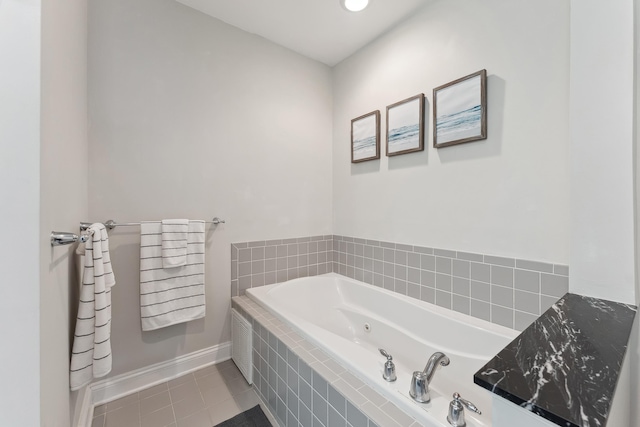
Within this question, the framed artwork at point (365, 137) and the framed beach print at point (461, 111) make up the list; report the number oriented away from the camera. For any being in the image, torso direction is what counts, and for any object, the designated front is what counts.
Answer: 0

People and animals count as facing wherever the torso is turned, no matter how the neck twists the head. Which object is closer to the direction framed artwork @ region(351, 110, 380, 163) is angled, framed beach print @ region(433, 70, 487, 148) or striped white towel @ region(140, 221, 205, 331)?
the striped white towel

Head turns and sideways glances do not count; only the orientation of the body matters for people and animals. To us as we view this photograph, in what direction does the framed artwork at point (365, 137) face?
facing the viewer and to the left of the viewer

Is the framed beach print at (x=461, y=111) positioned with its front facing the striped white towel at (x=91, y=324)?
yes

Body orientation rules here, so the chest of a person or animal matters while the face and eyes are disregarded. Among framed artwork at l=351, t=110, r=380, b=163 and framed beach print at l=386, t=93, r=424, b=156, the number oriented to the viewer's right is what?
0

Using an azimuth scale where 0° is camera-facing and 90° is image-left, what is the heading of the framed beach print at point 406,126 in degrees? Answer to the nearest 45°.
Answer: approximately 45°

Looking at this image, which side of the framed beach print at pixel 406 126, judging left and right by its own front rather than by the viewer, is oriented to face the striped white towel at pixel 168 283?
front

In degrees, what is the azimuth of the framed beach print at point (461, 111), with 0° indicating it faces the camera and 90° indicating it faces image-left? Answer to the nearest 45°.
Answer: approximately 45°

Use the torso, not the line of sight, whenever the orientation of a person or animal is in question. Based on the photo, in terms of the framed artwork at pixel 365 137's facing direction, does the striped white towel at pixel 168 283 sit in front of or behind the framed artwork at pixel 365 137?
in front

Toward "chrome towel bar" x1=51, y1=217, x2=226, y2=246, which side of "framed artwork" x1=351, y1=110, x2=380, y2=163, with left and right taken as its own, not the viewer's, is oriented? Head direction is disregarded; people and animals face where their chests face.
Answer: front
